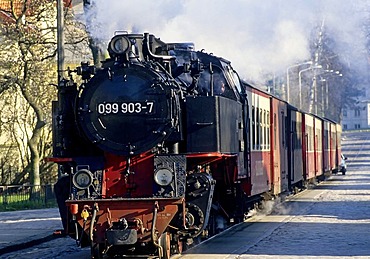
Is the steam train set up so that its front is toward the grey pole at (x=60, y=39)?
no

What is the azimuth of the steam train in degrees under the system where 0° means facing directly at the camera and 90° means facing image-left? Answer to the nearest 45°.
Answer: approximately 45°

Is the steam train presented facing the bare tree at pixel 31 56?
no
